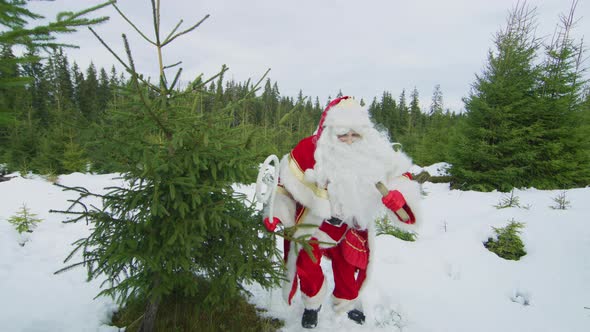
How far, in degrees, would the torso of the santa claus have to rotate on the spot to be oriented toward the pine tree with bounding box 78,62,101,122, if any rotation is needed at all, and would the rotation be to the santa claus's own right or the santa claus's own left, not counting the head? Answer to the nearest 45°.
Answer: approximately 135° to the santa claus's own right

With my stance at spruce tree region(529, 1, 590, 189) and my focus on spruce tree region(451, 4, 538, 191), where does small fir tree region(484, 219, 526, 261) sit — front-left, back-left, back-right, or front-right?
front-left

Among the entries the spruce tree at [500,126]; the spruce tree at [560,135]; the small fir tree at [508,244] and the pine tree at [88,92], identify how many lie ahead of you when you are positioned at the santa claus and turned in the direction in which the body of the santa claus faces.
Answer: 0

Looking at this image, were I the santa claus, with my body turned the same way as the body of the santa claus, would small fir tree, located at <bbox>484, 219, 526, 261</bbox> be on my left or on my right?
on my left

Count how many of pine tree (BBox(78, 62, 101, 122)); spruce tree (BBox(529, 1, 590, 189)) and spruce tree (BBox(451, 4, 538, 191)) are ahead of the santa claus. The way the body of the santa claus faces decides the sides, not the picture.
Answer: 0

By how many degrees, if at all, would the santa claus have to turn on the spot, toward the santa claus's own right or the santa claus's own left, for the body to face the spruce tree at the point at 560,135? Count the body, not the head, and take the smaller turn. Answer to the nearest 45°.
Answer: approximately 135° to the santa claus's own left

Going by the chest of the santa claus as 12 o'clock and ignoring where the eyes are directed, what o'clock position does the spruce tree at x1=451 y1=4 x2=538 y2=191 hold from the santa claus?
The spruce tree is roughly at 7 o'clock from the santa claus.

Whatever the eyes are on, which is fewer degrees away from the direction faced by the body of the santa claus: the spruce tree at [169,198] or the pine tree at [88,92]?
the spruce tree

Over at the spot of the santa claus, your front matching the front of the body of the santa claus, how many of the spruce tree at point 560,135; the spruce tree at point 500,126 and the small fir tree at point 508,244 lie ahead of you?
0

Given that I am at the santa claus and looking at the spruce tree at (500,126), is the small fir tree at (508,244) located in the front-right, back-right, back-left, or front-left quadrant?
front-right

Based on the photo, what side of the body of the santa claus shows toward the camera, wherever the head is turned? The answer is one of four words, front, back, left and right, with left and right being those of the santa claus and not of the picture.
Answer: front

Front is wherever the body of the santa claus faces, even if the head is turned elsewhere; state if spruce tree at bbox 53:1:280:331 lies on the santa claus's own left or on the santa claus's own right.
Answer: on the santa claus's own right
